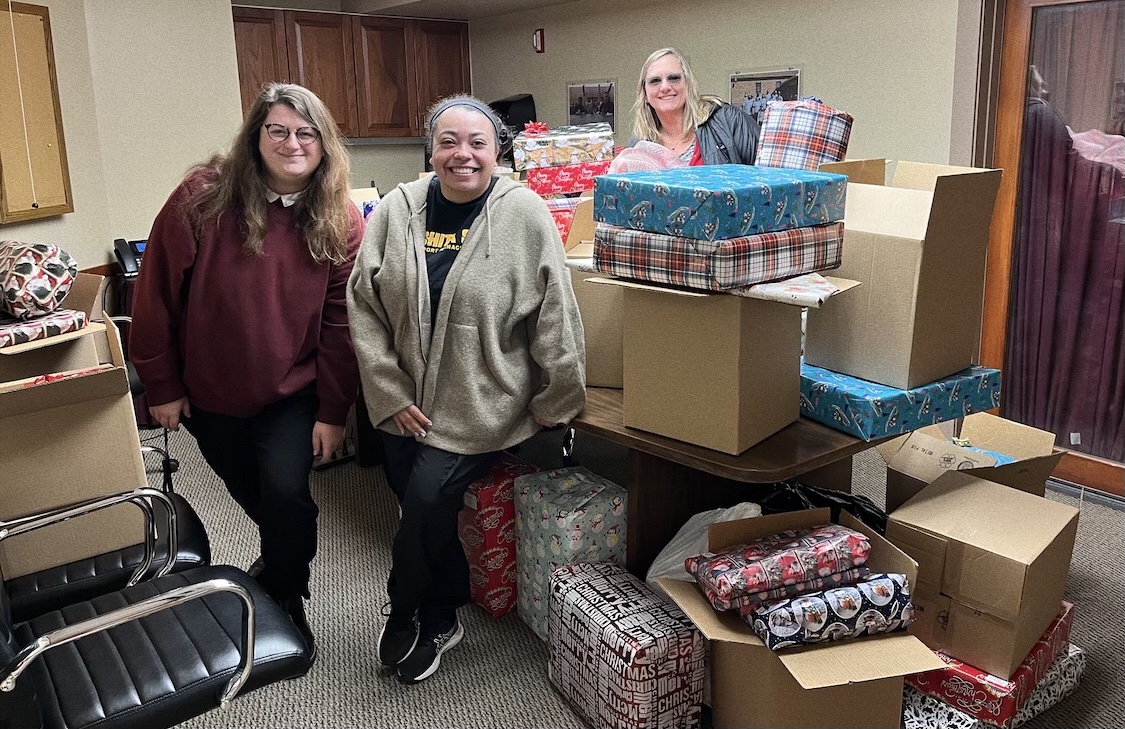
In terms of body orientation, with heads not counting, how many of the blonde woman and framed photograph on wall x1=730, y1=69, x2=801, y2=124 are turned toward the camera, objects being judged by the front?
2

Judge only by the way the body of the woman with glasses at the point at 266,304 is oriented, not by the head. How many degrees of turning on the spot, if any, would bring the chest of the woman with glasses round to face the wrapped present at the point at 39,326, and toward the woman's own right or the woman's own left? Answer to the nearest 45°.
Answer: approximately 90° to the woman's own right

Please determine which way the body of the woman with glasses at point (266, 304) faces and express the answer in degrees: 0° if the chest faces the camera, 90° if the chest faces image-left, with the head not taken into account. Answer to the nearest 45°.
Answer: approximately 0°

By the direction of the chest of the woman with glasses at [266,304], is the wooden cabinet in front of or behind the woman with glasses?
behind

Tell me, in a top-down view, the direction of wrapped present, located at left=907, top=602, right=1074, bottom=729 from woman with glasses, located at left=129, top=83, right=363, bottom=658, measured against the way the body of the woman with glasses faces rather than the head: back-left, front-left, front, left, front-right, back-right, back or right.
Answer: front-left

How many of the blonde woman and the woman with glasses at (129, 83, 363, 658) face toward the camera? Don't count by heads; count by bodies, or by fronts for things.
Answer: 2

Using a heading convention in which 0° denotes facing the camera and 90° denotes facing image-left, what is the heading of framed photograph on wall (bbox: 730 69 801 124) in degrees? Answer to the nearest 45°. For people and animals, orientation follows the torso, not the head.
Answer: approximately 0°
